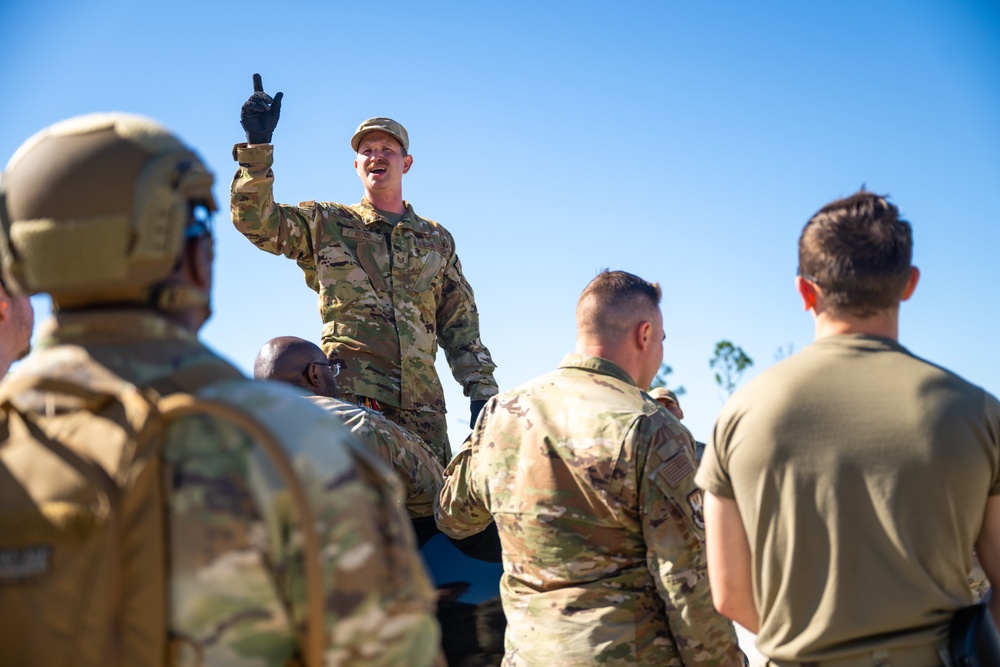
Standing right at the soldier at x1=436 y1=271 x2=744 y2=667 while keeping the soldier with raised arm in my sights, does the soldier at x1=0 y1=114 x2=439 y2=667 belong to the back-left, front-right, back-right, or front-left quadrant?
back-left

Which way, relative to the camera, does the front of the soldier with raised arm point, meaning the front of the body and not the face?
toward the camera

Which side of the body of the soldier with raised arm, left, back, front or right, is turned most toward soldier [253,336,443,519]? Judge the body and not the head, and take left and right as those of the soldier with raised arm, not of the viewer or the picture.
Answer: front

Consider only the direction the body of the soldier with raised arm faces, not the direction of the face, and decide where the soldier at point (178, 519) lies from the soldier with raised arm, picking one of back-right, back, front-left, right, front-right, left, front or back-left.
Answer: front

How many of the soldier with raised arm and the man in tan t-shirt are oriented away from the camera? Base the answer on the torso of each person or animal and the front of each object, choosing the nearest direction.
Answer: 1

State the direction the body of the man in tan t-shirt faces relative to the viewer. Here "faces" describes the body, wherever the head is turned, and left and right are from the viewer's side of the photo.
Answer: facing away from the viewer

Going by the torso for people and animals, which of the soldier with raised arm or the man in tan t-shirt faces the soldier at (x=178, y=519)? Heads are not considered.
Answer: the soldier with raised arm

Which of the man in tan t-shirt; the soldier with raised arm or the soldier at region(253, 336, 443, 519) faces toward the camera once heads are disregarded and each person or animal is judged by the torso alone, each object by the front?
the soldier with raised arm

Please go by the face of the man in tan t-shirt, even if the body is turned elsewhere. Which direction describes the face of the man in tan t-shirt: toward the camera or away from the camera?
away from the camera

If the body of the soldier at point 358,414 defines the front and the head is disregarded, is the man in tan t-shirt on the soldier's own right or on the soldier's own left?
on the soldier's own right

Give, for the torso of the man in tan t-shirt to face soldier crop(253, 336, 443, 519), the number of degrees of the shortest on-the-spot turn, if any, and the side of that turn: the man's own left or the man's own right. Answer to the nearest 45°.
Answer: approximately 45° to the man's own left

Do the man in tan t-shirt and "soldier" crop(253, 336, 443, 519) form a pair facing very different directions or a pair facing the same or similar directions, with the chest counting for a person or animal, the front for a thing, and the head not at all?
same or similar directions

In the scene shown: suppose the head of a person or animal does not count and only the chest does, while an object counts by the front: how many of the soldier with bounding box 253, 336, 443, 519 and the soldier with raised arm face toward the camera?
1

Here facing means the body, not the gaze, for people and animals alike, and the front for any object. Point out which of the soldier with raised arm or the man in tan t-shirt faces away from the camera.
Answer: the man in tan t-shirt

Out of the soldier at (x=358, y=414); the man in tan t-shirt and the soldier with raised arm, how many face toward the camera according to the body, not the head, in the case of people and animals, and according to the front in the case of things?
1

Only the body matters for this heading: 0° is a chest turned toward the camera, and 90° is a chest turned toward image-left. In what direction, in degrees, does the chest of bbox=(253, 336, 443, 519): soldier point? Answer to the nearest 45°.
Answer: approximately 225°
